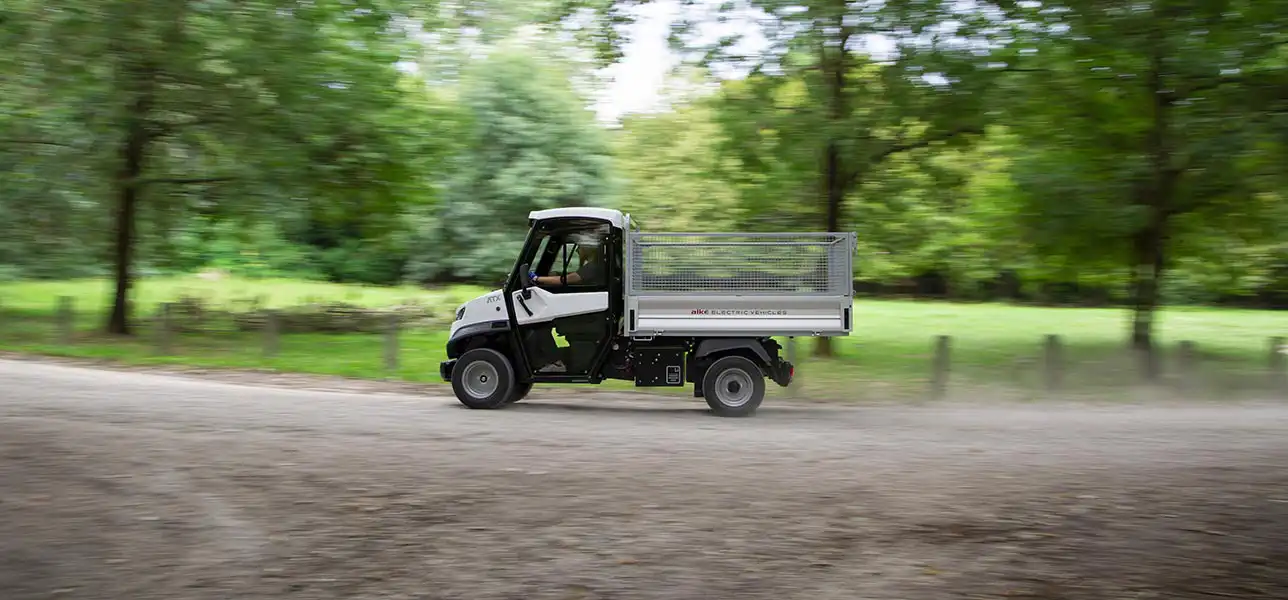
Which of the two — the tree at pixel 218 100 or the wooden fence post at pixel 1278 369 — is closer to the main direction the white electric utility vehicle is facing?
the tree

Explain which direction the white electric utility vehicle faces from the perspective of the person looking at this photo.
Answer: facing to the left of the viewer

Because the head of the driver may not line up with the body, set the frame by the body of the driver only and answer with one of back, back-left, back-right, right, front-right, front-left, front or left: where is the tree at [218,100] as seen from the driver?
front-right

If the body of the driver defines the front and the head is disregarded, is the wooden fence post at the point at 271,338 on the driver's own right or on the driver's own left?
on the driver's own right

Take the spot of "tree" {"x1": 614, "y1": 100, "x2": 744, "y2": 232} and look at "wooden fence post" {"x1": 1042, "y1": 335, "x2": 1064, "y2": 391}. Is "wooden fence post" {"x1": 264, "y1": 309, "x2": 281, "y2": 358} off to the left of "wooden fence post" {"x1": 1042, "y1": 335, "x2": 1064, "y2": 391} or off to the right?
right

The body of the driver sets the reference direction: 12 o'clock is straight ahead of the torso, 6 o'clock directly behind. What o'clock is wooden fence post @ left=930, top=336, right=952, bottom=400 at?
The wooden fence post is roughly at 5 o'clock from the driver.

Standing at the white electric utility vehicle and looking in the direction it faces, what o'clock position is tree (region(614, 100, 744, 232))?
The tree is roughly at 3 o'clock from the white electric utility vehicle.

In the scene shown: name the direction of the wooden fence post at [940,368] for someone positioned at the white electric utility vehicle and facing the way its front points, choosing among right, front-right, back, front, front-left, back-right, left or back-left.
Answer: back-right

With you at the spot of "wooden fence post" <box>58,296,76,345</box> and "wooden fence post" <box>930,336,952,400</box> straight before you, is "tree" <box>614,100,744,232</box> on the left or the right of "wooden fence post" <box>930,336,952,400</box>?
left

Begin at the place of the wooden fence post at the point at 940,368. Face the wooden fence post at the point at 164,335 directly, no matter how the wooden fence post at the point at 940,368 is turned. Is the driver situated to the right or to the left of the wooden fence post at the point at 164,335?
left

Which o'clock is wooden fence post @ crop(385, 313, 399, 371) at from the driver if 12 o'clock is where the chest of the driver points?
The wooden fence post is roughly at 2 o'clock from the driver.

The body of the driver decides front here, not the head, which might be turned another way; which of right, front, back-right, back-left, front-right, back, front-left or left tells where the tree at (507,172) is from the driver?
right

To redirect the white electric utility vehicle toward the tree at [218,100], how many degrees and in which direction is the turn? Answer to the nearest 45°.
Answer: approximately 45° to its right

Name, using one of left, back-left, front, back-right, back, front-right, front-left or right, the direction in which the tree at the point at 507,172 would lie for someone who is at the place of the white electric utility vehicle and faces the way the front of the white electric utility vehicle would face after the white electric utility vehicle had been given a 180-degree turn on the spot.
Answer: left

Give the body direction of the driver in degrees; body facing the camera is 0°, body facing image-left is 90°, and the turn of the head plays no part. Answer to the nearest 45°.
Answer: approximately 90°
